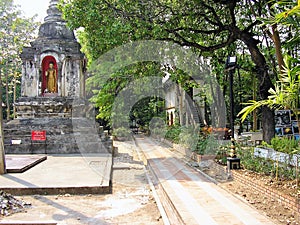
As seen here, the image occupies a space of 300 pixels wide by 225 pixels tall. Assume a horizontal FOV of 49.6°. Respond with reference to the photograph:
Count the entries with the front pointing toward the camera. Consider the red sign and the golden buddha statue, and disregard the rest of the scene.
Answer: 2

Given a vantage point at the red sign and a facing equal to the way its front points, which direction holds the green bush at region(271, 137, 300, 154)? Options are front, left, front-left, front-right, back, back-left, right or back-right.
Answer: front-left

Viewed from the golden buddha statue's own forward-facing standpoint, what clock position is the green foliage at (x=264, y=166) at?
The green foliage is roughly at 11 o'clock from the golden buddha statue.

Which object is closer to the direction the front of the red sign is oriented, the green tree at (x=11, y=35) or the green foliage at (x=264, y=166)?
the green foliage

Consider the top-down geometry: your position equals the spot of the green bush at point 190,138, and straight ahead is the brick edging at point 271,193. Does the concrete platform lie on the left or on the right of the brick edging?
right

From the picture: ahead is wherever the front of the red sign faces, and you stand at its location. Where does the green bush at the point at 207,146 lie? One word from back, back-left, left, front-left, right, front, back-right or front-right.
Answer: front-left

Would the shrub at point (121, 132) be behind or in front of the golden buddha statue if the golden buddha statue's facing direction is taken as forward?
behind

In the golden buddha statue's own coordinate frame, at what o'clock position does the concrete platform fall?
The concrete platform is roughly at 12 o'clock from the golden buddha statue.

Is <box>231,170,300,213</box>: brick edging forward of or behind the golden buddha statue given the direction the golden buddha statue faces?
forward

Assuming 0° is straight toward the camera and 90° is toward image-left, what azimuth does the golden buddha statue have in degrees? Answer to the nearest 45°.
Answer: approximately 0°
